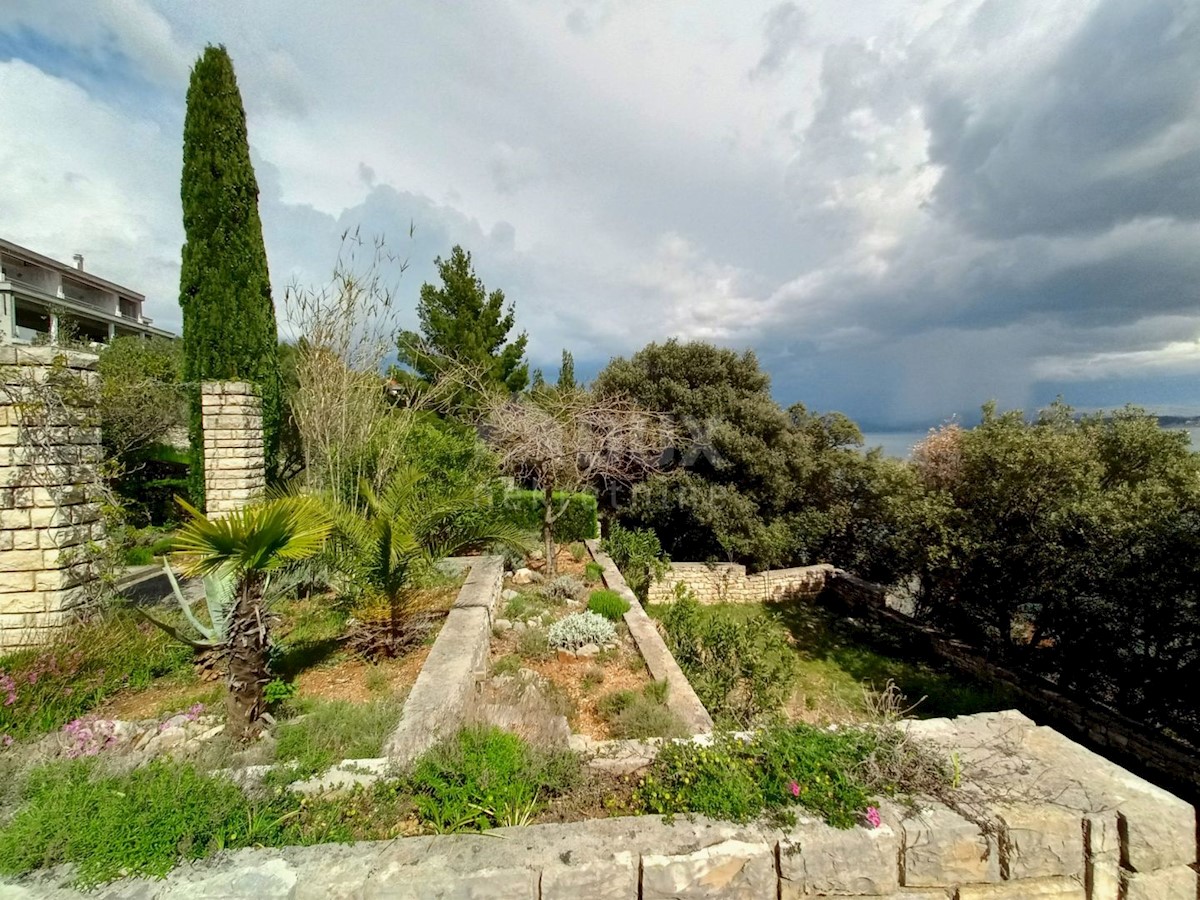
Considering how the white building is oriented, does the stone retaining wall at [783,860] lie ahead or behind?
ahead

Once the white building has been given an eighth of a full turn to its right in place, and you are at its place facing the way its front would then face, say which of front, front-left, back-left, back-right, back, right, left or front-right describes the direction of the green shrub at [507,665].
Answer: front

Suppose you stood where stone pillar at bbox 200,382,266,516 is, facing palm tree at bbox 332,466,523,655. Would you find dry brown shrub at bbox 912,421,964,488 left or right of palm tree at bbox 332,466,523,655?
left

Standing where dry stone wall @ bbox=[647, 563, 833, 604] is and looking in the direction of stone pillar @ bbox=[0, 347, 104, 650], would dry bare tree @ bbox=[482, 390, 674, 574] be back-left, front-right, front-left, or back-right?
front-right

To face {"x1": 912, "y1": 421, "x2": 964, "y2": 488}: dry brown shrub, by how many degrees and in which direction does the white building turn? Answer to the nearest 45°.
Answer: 0° — it already faces it

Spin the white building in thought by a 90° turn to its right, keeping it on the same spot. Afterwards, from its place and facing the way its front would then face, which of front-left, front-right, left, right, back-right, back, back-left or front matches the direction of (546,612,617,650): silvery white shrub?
front-left

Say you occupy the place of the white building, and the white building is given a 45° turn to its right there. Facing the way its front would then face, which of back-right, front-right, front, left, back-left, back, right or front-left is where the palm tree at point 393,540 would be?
front

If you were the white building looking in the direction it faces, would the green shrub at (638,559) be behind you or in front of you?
in front

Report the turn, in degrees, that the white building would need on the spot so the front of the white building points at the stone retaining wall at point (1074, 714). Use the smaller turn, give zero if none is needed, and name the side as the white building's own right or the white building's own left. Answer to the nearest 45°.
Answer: approximately 45° to the white building's own right

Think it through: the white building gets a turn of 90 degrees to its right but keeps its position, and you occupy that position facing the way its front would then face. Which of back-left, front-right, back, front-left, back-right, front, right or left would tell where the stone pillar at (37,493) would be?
front-left

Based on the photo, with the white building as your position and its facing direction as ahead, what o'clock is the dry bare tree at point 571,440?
The dry bare tree is roughly at 1 o'clock from the white building.

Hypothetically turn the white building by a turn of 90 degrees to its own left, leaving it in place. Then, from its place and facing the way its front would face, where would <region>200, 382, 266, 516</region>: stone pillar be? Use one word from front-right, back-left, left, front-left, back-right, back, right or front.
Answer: back-right

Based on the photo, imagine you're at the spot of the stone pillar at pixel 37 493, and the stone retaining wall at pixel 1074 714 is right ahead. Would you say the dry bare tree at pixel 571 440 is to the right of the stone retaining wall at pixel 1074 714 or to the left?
left

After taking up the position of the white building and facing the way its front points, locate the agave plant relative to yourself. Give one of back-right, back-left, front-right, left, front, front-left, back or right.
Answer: front-right

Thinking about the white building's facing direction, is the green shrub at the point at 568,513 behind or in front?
in front
